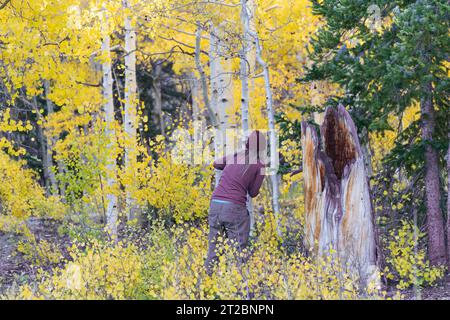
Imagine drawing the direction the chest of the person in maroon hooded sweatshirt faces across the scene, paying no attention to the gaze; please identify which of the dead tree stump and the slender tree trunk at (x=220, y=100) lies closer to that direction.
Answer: the slender tree trunk

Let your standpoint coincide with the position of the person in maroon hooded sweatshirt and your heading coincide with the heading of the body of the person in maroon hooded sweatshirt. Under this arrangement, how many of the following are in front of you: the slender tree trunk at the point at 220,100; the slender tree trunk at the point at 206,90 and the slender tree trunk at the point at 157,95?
3

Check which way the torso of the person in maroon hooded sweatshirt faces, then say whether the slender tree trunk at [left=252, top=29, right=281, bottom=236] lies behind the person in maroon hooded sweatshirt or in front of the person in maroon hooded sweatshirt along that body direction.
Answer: in front

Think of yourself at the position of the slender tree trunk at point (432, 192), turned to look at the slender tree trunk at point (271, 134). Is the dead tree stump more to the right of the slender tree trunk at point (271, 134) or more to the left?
left

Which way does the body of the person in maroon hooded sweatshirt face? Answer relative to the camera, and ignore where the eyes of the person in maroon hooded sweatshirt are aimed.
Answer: away from the camera

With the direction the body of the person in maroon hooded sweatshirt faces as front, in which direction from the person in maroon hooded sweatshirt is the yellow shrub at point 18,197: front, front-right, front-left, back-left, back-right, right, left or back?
front-left

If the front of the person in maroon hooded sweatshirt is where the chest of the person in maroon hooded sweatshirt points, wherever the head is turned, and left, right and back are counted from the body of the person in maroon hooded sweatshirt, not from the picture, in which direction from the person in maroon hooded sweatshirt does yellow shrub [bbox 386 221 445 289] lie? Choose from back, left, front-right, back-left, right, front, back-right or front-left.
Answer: right

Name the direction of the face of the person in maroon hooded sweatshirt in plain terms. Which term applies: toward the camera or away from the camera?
away from the camera

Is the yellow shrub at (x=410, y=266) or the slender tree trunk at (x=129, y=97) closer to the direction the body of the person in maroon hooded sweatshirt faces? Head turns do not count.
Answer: the slender tree trunk

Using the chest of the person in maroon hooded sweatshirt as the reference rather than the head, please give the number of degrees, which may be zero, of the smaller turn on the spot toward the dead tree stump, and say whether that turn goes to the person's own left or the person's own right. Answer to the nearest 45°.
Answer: approximately 90° to the person's own right

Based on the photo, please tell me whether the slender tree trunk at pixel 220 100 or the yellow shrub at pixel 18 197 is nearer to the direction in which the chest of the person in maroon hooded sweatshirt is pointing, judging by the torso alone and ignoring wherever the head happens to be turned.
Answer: the slender tree trunk

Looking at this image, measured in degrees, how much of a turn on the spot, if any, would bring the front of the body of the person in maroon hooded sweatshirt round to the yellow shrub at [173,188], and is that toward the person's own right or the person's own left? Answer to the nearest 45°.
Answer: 0° — they already face it

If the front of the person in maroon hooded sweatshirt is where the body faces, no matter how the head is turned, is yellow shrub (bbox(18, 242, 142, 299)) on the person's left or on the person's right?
on the person's left

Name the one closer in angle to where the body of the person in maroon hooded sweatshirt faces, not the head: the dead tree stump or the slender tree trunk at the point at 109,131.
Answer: the slender tree trunk

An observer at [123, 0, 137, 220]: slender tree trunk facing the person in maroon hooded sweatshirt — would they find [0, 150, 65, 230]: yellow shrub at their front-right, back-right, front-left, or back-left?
back-right

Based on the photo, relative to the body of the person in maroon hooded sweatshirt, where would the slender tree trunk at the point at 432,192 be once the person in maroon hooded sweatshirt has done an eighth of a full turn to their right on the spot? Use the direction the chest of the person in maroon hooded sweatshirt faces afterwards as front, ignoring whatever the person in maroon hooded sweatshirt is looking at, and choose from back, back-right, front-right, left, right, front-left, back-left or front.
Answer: front-right

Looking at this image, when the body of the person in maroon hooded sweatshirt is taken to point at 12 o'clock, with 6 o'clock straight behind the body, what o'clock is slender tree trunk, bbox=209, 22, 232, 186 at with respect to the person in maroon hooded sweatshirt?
The slender tree trunk is roughly at 12 o'clock from the person in maroon hooded sweatshirt.

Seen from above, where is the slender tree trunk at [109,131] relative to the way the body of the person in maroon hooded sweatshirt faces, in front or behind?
in front
